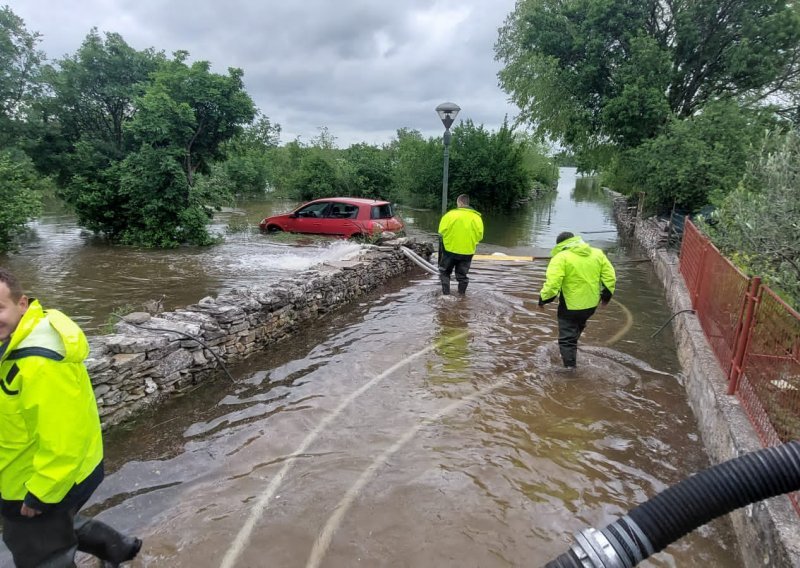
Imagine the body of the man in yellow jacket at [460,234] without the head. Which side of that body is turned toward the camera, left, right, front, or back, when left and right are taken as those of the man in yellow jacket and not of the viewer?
back

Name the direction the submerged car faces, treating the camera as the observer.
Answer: facing away from the viewer and to the left of the viewer

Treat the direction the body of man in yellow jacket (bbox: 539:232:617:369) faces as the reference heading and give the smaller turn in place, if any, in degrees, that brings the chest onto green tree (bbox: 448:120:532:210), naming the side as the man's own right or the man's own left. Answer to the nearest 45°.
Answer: approximately 45° to the man's own right

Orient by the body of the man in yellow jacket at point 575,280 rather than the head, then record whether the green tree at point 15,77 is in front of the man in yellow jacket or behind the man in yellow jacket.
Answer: in front

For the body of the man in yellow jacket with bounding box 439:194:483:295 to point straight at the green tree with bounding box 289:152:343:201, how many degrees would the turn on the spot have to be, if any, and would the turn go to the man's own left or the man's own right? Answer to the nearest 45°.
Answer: approximately 45° to the man's own left

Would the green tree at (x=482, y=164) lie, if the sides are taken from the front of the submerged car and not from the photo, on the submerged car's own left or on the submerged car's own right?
on the submerged car's own right

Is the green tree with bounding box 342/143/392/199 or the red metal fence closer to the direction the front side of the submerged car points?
the green tree

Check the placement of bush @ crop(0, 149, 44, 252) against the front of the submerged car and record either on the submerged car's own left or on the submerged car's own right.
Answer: on the submerged car's own left

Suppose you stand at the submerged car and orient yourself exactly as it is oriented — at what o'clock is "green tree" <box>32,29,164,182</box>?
The green tree is roughly at 11 o'clock from the submerged car.

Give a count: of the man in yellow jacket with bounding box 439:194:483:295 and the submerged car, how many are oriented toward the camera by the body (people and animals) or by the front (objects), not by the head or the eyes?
0

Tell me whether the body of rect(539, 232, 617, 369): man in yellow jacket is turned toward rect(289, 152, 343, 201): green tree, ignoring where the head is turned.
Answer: yes

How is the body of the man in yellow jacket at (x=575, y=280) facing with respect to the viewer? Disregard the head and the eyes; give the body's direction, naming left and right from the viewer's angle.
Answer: facing away from the viewer and to the left of the viewer

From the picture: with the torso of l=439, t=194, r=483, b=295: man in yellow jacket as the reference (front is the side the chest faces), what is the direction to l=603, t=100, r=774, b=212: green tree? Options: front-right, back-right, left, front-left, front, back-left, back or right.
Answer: front-right

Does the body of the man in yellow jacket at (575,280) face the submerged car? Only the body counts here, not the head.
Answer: yes
